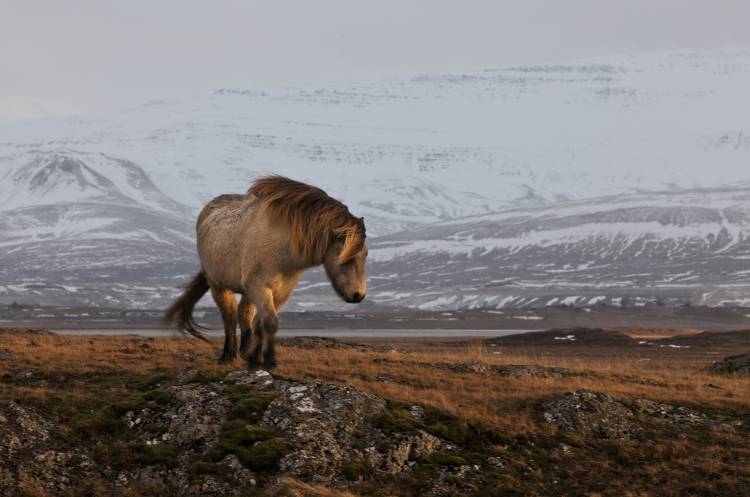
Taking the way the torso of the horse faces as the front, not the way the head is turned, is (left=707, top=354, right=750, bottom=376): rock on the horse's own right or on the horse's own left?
on the horse's own left

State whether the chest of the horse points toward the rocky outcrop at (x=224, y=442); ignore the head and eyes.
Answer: no

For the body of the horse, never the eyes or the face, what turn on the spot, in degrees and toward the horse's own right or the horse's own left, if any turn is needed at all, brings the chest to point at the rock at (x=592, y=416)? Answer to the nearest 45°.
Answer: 0° — it already faces it

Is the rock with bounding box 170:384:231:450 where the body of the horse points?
no

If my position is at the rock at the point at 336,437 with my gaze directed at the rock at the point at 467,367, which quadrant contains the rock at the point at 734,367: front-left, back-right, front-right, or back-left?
front-right

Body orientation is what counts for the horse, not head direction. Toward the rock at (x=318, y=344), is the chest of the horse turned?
no

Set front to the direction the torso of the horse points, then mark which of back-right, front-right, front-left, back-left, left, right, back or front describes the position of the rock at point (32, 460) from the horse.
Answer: right

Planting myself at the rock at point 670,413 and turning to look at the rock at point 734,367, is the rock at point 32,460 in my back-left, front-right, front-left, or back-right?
back-left

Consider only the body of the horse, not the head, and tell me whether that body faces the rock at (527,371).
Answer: no

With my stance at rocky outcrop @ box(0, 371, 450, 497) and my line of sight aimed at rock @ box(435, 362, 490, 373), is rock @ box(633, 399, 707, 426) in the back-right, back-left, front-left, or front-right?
front-right
